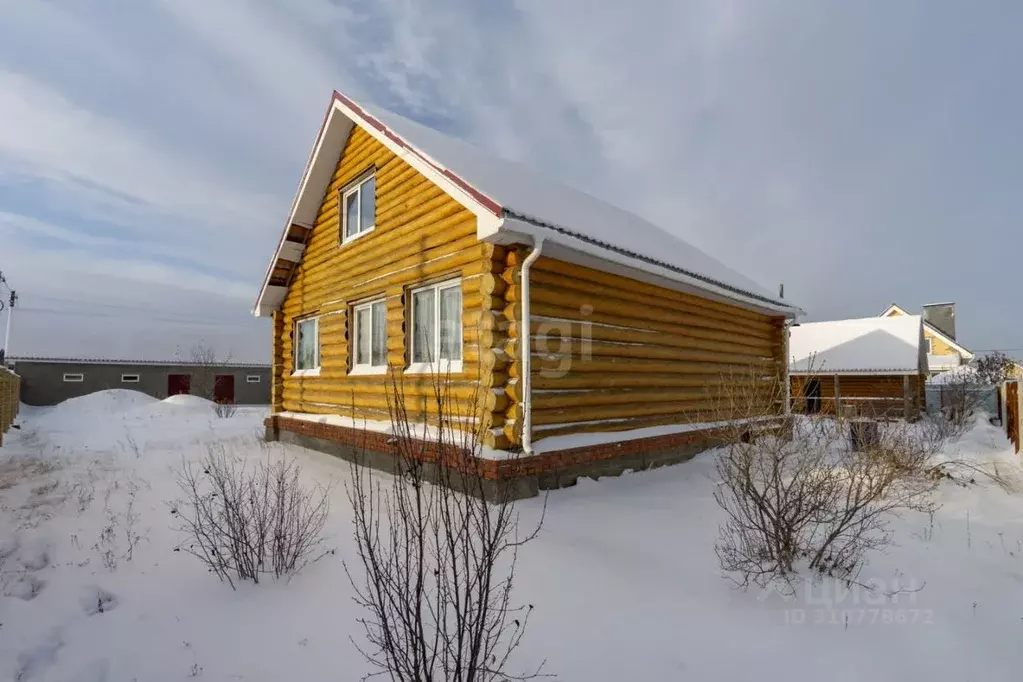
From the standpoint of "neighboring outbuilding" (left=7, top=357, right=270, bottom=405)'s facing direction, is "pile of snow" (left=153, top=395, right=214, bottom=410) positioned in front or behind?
in front

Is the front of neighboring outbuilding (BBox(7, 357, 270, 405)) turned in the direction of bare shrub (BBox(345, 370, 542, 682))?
yes

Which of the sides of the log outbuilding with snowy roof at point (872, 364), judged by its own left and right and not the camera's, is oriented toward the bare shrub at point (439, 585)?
front

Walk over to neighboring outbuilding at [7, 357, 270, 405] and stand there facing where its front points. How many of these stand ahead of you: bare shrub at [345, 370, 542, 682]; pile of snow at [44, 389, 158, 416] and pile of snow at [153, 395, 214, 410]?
3

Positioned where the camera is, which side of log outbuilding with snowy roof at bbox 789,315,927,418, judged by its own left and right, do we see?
front

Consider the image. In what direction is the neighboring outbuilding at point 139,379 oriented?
toward the camera

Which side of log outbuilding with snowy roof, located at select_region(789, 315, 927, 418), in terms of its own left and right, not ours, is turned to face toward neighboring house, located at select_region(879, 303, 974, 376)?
back

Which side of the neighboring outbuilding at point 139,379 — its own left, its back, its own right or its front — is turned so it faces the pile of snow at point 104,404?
front

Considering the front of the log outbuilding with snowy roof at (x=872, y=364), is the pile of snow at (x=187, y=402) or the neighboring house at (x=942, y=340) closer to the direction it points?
the pile of snow
